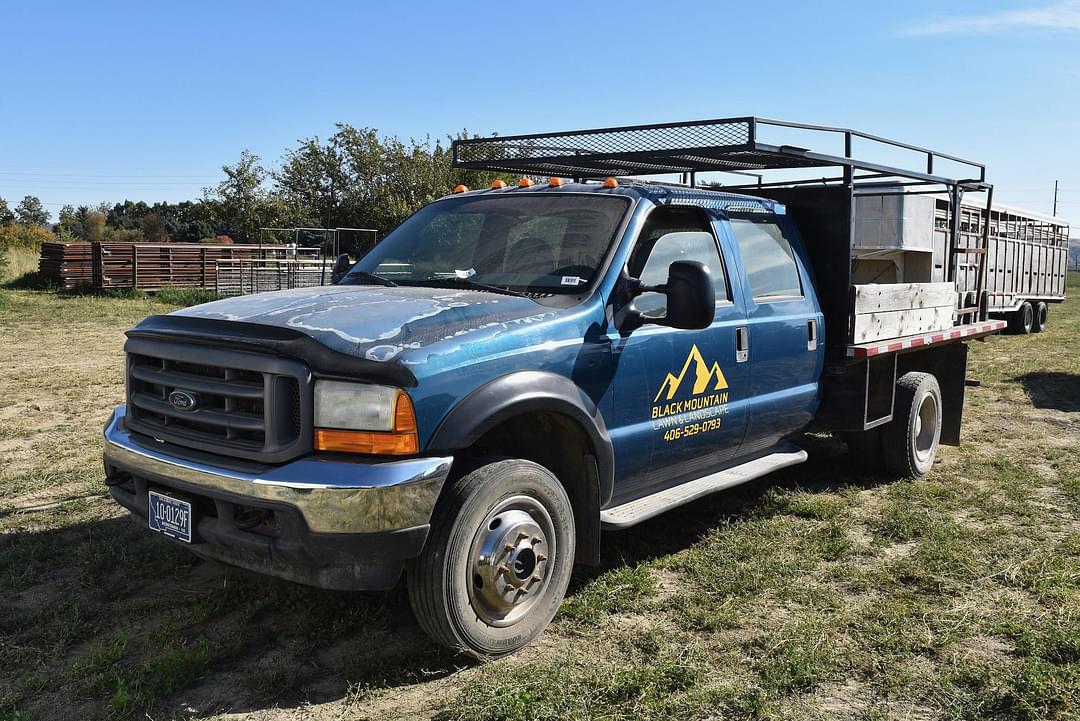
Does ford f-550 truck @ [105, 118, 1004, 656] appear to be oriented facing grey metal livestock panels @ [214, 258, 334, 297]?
no

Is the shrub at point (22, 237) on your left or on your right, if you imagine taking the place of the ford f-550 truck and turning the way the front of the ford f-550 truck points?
on your right

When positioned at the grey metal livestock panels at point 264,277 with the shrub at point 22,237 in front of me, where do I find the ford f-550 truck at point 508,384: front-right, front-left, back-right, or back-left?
back-left

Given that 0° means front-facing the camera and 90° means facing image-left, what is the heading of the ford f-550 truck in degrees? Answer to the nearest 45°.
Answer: approximately 45°
